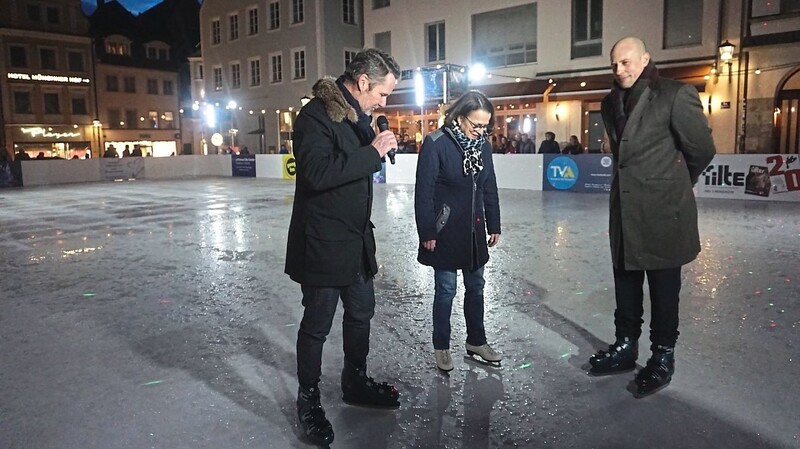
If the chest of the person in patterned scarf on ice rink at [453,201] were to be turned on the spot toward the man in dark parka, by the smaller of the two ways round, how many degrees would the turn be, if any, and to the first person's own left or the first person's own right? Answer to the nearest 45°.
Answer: approximately 90° to the first person's own right

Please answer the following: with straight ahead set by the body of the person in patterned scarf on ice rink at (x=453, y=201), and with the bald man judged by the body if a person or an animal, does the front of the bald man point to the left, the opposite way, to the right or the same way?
to the right

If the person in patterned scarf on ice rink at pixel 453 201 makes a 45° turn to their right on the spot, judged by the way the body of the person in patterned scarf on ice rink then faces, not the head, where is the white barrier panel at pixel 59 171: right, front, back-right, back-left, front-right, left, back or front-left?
back-right

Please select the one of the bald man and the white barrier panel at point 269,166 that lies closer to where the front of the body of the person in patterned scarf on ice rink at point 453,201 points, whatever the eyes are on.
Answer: the bald man

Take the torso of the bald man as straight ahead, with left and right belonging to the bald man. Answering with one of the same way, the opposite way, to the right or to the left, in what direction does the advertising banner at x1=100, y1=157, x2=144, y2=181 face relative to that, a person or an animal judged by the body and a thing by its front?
to the left

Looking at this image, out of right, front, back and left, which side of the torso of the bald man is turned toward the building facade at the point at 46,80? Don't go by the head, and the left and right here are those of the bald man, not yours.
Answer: right

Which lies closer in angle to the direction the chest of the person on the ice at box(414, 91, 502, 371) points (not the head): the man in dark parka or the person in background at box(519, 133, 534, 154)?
the man in dark parka

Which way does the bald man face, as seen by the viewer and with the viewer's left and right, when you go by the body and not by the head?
facing the viewer and to the left of the viewer

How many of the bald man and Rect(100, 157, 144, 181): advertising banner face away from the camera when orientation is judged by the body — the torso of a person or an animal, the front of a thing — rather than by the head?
0

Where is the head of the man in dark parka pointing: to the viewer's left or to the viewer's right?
to the viewer's right

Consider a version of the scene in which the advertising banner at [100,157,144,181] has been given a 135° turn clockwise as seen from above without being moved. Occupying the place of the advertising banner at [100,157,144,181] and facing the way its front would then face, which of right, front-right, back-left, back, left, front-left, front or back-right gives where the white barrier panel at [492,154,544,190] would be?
back

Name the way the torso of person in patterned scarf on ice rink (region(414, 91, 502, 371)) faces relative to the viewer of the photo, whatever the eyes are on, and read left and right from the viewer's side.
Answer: facing the viewer and to the right of the viewer

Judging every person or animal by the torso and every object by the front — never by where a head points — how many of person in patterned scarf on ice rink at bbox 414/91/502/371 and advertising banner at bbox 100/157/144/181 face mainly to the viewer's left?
0

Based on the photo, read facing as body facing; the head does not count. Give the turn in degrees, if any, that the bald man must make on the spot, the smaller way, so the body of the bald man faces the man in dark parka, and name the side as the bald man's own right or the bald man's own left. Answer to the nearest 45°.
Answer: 0° — they already face them

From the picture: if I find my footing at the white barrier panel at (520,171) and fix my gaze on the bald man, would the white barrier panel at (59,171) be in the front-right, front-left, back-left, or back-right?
back-right

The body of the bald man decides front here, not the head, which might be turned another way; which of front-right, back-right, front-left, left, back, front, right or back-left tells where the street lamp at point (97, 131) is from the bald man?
right

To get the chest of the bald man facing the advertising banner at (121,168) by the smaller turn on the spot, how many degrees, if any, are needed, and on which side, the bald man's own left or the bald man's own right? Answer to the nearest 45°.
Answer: approximately 90° to the bald man's own right
